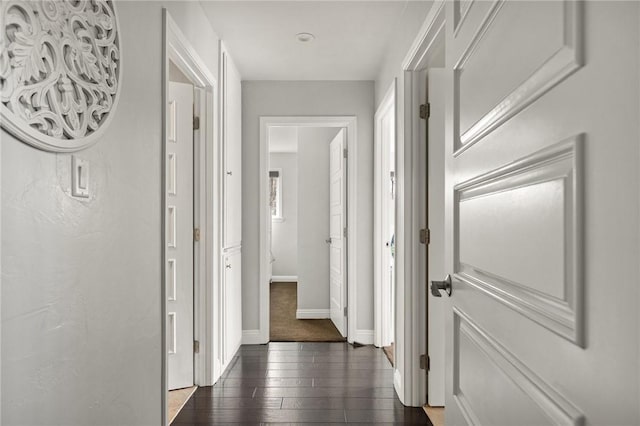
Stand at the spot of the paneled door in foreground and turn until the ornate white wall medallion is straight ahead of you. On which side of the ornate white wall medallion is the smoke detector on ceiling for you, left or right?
right

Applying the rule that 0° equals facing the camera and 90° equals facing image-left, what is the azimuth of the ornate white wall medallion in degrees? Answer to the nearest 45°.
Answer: approximately 315°

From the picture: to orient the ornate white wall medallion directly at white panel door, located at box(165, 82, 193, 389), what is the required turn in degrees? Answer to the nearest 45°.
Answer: approximately 90° to its left

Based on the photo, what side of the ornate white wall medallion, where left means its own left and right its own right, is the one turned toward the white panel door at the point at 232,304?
left

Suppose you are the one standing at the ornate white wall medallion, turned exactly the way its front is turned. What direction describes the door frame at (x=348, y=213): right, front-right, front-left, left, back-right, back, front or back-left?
left

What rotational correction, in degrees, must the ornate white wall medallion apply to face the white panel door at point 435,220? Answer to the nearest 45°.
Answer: approximately 45° to its left

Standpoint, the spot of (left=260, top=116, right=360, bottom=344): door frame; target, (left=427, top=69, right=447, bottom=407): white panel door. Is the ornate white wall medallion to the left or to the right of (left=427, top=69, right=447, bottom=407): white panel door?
right

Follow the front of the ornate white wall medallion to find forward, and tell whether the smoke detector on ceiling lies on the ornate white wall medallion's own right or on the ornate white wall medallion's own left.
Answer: on the ornate white wall medallion's own left

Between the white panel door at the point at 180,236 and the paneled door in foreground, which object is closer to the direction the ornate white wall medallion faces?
the paneled door in foreground

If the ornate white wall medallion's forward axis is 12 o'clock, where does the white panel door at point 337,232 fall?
The white panel door is roughly at 9 o'clock from the ornate white wall medallion.

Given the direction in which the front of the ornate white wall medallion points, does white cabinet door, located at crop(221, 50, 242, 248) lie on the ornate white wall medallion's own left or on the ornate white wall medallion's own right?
on the ornate white wall medallion's own left

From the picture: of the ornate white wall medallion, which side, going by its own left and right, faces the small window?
left
